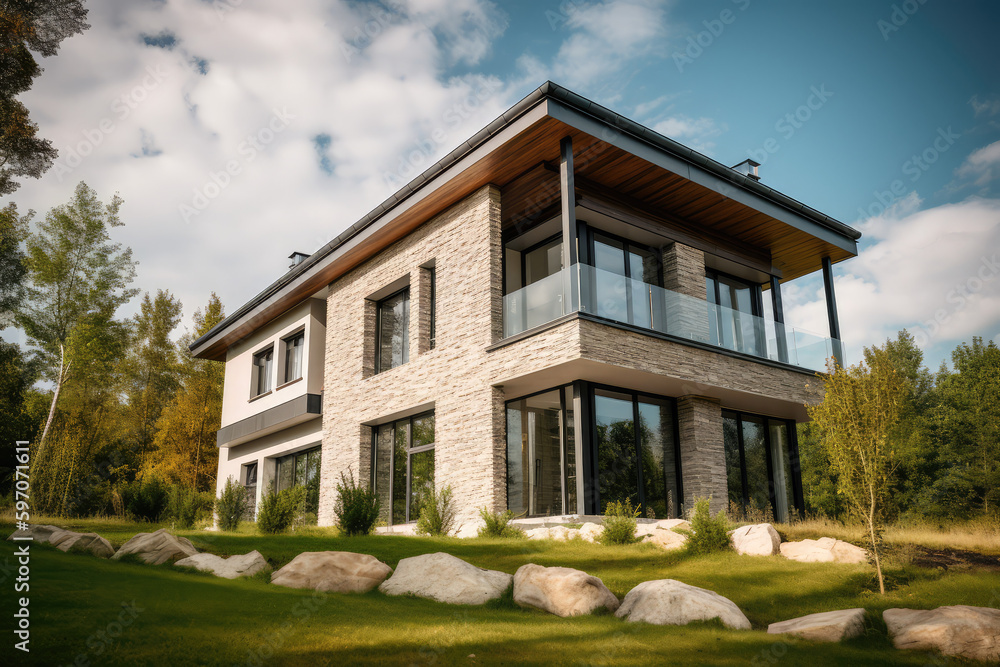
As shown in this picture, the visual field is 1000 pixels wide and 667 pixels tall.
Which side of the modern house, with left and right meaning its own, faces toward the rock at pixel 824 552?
front

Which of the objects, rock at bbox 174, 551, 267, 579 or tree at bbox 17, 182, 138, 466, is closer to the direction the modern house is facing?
the rock

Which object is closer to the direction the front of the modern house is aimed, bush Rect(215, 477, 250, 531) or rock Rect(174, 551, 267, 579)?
the rock

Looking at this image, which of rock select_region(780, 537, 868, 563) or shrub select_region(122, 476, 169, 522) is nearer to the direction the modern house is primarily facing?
the rock

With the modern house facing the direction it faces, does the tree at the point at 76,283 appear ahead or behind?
behind

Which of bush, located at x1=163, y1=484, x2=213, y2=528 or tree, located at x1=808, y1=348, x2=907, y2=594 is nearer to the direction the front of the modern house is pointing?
the tree

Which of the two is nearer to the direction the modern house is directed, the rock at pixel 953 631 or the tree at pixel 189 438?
the rock

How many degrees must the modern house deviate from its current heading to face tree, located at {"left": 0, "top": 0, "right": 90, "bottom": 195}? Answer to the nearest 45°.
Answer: approximately 135° to its right

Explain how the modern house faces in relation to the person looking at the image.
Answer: facing the viewer and to the right of the viewer

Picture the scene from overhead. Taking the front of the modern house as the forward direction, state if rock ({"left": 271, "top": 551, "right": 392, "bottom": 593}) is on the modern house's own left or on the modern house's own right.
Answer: on the modern house's own right

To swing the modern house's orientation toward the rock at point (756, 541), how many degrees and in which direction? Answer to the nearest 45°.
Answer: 0° — it already faces it

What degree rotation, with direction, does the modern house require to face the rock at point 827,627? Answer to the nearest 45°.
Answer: approximately 45° to its right

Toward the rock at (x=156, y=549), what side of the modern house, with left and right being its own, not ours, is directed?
right

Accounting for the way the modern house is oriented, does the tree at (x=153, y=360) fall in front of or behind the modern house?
behind
